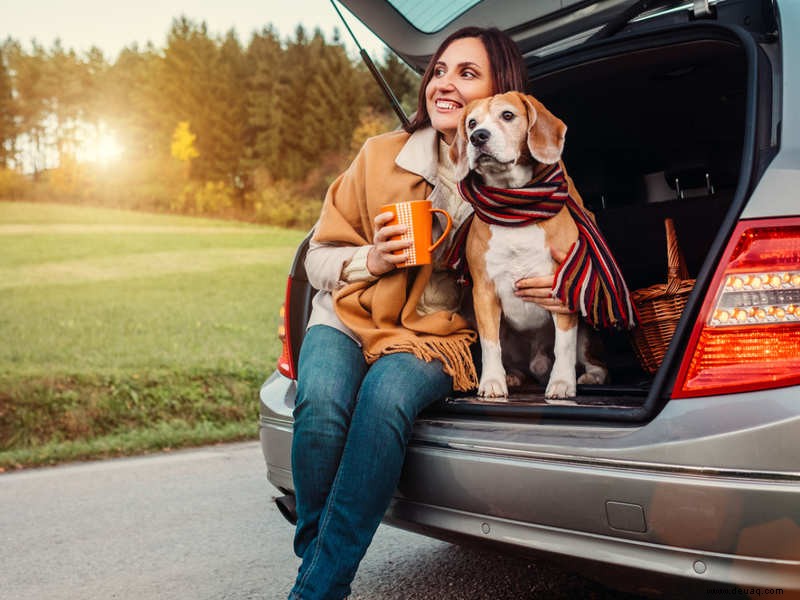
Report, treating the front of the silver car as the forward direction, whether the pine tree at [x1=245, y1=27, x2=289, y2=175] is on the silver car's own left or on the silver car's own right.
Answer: on the silver car's own left

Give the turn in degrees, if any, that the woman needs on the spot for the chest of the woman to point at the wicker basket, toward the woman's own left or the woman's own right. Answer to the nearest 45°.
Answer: approximately 135° to the woman's own left

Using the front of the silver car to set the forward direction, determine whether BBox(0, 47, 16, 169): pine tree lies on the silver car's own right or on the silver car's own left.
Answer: on the silver car's own left

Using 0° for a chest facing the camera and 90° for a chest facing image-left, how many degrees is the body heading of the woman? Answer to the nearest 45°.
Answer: approximately 45°

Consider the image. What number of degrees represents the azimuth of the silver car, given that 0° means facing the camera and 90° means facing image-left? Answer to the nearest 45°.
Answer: approximately 225°

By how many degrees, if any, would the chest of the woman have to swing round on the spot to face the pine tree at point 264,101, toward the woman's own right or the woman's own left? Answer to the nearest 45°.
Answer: approximately 135° to the woman's own right

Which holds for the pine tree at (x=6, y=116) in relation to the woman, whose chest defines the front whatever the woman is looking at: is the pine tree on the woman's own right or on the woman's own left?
on the woman's own right
